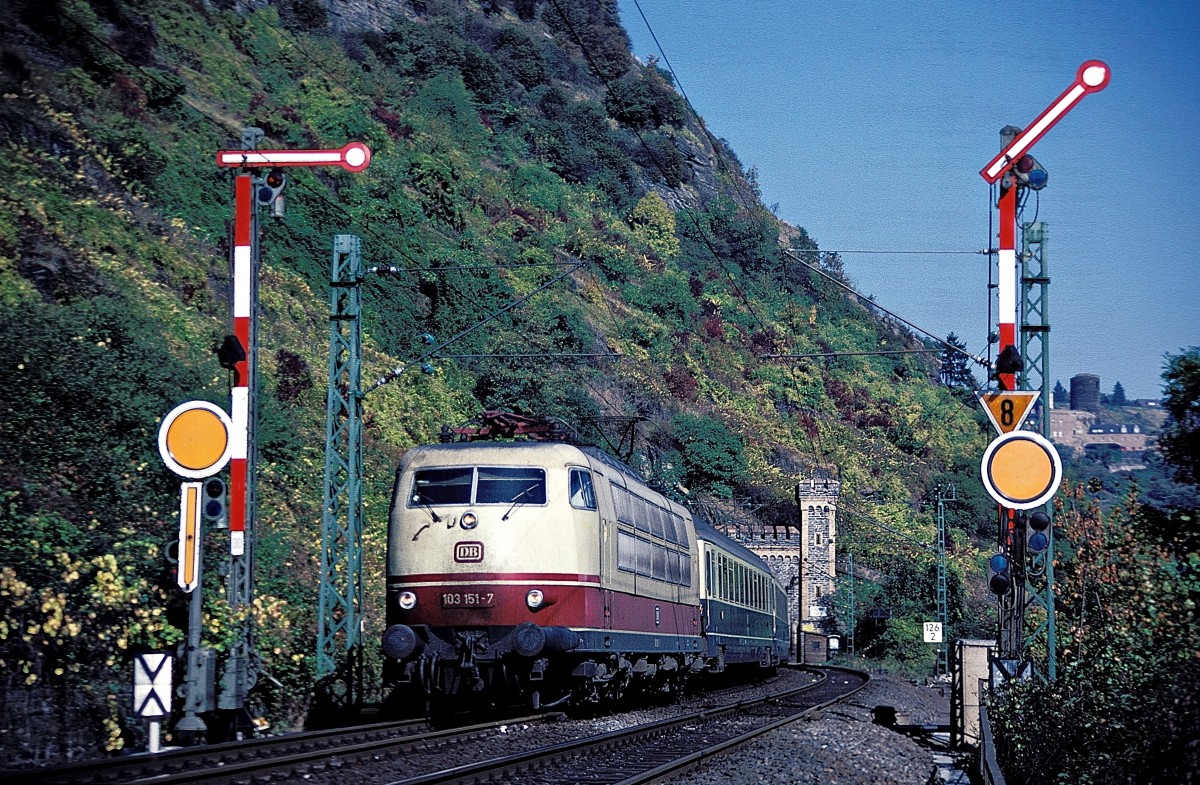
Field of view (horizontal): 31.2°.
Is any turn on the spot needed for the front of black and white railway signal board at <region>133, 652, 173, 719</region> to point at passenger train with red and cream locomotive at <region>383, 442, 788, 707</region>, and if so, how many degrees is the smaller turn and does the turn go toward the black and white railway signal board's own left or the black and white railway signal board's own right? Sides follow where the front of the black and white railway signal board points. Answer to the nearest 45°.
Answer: approximately 135° to the black and white railway signal board's own left

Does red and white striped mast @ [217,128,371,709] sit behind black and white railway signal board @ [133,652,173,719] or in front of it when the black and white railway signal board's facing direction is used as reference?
behind

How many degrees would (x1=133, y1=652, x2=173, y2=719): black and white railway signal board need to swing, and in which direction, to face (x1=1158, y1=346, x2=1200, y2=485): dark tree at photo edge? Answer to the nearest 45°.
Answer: approximately 135° to its left

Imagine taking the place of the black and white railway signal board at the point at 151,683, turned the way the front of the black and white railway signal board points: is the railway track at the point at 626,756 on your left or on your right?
on your left

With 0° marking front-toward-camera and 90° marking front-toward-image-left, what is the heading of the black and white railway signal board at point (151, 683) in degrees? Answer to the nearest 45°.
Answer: approximately 0°
